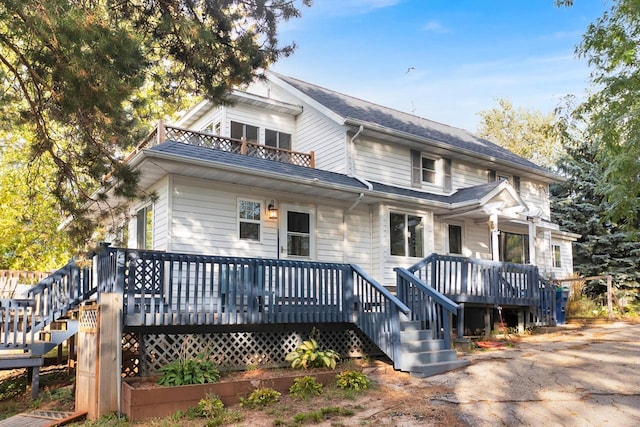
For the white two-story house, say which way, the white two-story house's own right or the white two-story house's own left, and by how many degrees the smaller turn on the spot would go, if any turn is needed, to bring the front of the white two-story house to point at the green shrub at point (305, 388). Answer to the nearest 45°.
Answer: approximately 45° to the white two-story house's own right

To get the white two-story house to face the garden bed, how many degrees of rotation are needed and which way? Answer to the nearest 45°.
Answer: approximately 45° to its right

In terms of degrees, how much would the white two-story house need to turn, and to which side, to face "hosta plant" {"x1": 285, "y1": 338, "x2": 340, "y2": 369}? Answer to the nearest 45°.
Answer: approximately 45° to its right

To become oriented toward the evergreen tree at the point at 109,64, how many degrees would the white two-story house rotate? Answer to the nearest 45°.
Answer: approximately 45° to its right

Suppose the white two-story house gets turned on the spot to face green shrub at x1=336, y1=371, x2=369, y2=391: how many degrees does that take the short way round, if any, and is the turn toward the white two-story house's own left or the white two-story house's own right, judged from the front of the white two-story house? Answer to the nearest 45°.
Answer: approximately 45° to the white two-story house's own right

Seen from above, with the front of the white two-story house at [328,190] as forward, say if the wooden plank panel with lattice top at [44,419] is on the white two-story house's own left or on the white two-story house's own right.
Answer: on the white two-story house's own right

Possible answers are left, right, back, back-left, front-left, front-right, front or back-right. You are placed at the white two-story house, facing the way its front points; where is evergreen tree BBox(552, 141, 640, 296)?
left

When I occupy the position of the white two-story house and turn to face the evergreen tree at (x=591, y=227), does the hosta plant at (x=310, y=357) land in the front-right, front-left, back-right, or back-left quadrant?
back-right

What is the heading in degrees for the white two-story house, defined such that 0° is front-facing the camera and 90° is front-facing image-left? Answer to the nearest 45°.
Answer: approximately 315°
